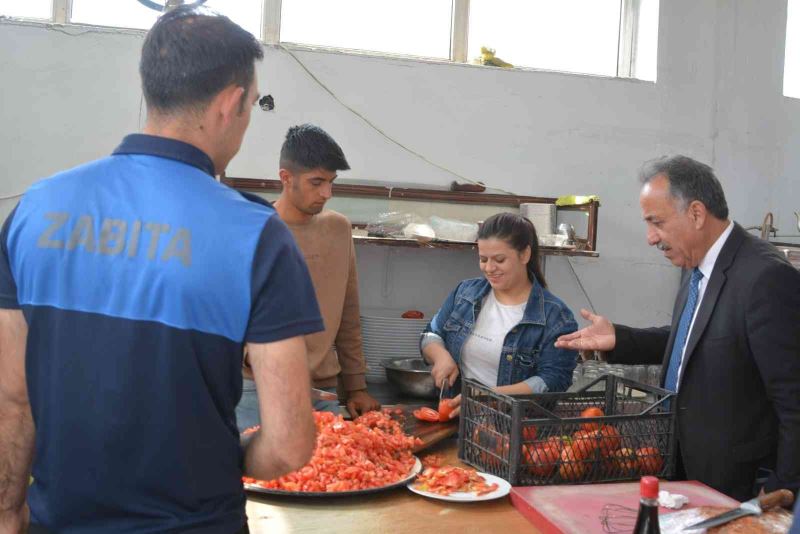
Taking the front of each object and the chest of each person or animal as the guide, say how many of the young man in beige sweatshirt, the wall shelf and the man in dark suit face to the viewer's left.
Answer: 1

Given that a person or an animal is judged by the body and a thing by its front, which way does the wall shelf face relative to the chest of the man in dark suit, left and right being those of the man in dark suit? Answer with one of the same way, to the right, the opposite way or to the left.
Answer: to the left

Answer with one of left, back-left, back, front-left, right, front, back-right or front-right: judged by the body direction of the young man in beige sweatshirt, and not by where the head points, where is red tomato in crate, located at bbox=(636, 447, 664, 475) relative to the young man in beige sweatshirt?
front

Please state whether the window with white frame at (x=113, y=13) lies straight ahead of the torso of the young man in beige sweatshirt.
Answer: no

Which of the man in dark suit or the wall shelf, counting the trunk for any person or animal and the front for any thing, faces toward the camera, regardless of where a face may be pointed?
the wall shelf

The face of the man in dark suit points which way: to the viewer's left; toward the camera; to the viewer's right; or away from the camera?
to the viewer's left

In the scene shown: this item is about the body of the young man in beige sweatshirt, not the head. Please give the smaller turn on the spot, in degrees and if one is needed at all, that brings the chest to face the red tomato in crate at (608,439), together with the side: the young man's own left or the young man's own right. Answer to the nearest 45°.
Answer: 0° — they already face it

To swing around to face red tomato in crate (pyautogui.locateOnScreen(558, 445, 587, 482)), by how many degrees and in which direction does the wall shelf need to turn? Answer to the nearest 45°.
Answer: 0° — it already faces it

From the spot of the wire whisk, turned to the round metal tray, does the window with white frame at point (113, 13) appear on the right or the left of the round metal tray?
right

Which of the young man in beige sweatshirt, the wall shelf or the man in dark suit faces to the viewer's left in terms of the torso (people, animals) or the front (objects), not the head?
the man in dark suit

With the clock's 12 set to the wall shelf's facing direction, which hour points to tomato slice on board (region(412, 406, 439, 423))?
The tomato slice on board is roughly at 12 o'clock from the wall shelf.

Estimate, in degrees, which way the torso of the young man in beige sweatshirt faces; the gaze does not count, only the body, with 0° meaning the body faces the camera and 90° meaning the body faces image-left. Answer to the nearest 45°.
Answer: approximately 315°

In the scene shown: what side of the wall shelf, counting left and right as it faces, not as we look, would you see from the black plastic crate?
front

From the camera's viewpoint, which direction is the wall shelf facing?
toward the camera

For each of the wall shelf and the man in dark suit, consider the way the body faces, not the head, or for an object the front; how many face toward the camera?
1

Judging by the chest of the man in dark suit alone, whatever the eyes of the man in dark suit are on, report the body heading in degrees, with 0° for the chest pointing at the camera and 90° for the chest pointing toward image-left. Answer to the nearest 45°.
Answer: approximately 90°

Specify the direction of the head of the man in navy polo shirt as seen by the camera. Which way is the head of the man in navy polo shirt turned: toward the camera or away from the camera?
away from the camera

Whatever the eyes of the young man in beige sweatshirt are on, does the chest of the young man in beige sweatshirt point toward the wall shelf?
no
